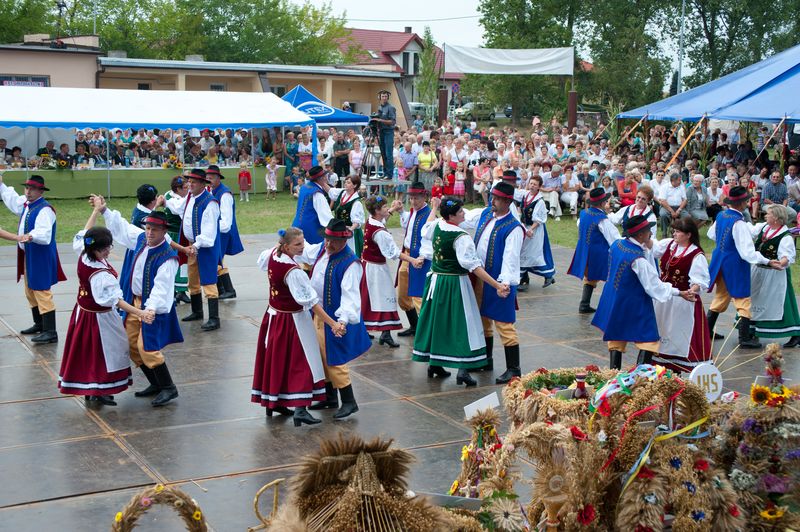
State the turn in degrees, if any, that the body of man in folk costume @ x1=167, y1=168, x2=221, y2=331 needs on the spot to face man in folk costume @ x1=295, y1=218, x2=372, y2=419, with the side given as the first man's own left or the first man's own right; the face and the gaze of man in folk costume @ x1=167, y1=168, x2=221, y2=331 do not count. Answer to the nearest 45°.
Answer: approximately 45° to the first man's own left

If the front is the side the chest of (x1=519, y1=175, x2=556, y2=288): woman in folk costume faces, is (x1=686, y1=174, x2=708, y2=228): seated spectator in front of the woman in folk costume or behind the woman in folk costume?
behind

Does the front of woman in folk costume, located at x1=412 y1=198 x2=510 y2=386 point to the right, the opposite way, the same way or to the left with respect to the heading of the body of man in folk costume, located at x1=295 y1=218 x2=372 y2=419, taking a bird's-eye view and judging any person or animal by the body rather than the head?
the opposite way

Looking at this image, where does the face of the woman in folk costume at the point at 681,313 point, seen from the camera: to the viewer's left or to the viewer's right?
to the viewer's left

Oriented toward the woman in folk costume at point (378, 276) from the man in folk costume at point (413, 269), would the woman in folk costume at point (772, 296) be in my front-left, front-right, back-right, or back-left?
back-left

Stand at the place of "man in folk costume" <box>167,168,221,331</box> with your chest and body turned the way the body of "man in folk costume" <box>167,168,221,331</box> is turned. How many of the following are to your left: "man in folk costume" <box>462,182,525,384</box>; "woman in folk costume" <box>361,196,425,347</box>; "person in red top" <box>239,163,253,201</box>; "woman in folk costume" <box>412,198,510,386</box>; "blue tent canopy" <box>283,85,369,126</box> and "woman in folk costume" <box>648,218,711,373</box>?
4

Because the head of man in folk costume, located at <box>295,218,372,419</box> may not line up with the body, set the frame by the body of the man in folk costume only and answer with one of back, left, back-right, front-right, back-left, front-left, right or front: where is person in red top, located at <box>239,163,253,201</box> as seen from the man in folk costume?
back-right

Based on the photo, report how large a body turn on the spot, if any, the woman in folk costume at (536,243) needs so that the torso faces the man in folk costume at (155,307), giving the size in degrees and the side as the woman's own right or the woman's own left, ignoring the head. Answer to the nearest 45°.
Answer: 0° — they already face them
